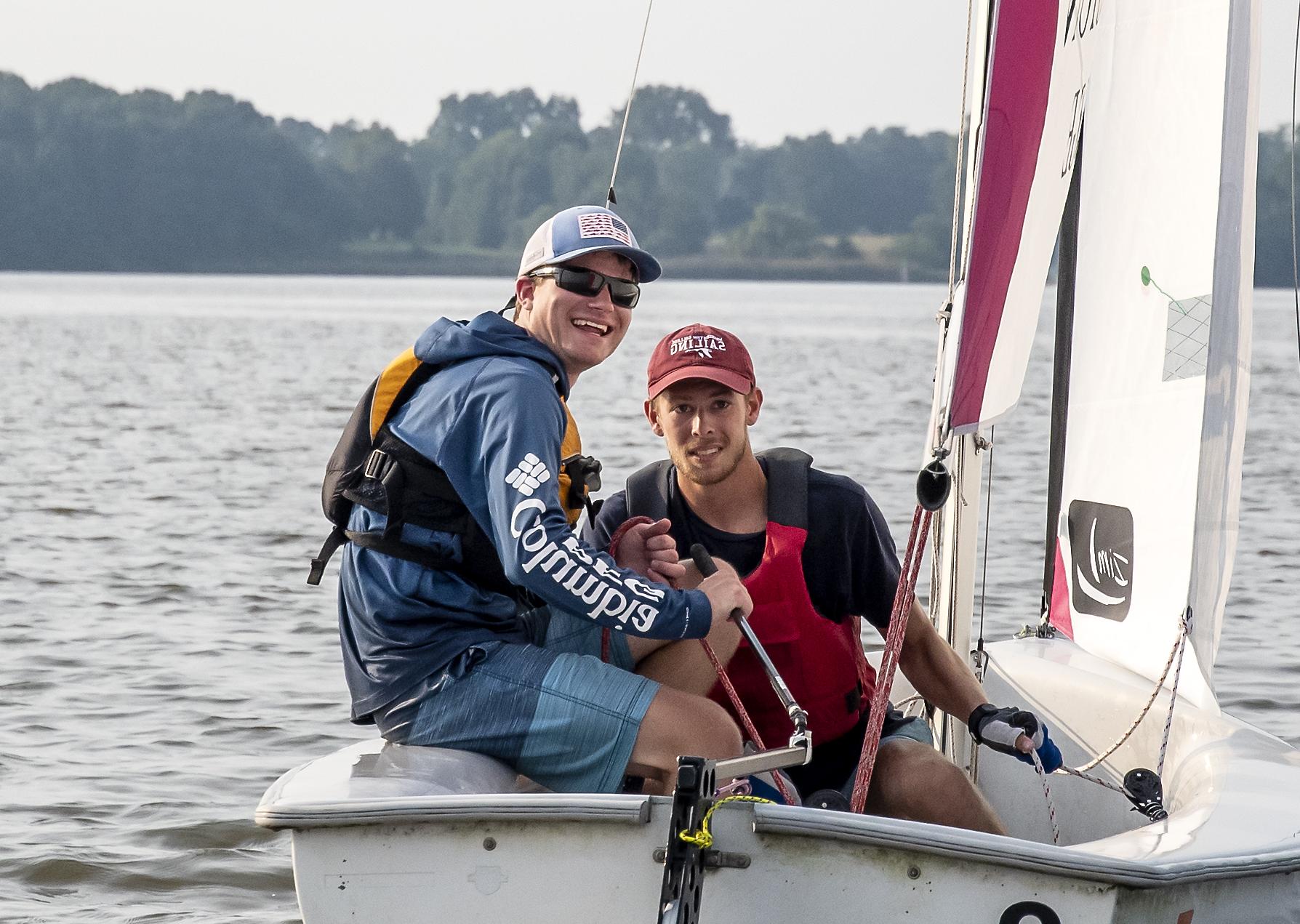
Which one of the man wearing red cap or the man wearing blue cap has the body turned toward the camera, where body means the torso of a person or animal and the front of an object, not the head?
the man wearing red cap

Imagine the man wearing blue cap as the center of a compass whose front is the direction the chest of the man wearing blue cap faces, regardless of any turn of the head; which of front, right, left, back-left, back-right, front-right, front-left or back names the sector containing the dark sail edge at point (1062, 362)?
front-left

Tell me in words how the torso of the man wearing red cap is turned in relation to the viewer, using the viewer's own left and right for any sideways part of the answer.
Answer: facing the viewer

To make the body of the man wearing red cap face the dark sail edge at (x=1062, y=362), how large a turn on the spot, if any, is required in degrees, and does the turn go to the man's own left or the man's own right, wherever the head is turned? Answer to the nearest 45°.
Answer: approximately 135° to the man's own left

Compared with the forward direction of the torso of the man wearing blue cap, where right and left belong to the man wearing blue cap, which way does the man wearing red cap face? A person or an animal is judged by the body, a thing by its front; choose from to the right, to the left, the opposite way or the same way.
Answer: to the right

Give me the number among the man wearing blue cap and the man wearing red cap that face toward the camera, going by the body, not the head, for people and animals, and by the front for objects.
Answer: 1

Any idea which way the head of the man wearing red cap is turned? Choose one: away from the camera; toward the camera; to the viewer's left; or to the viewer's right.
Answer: toward the camera

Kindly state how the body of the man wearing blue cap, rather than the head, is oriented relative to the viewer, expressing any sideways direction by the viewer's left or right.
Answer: facing to the right of the viewer

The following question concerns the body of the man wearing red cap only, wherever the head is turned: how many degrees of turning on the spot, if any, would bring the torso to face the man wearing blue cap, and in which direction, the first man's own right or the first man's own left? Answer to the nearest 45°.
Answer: approximately 45° to the first man's own right
